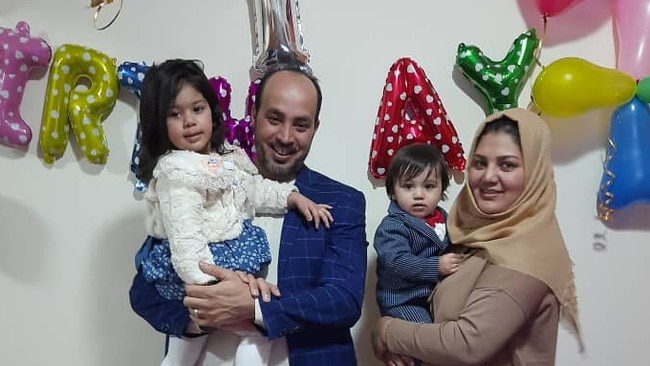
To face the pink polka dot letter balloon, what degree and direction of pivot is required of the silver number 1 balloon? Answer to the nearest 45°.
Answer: approximately 90° to its right

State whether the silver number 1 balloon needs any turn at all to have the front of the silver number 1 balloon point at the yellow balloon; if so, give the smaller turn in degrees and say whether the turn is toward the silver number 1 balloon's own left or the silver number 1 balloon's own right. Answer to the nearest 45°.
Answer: approximately 90° to the silver number 1 balloon's own left

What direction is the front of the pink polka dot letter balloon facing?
toward the camera

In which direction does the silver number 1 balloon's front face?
toward the camera

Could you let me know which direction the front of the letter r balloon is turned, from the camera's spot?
facing the viewer

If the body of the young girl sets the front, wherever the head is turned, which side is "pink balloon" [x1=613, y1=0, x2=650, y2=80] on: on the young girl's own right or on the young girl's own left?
on the young girl's own left

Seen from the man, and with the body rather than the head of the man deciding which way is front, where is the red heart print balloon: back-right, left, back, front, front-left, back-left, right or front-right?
back

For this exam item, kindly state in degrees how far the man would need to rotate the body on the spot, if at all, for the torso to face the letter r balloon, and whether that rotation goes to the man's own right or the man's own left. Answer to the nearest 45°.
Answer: approximately 90° to the man's own right

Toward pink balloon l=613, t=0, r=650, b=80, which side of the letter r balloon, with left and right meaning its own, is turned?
left

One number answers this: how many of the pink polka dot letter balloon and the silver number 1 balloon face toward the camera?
2

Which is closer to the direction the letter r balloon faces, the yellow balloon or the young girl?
the young girl

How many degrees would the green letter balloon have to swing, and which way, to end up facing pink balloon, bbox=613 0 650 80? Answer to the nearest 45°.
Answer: approximately 90° to its left
